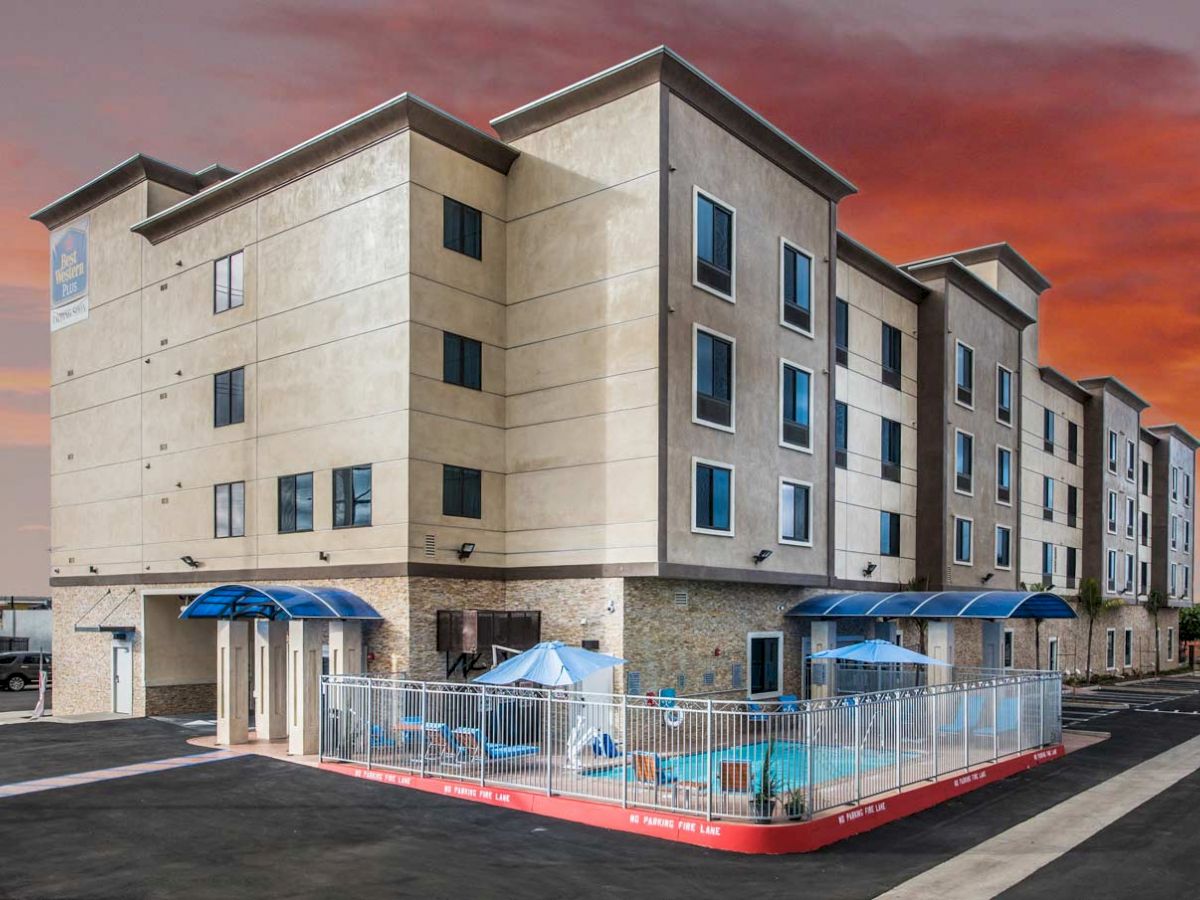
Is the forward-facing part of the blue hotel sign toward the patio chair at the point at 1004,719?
no

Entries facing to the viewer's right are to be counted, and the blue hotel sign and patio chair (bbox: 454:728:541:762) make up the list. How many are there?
1

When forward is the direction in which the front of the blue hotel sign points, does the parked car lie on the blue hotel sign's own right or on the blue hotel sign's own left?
on the blue hotel sign's own right

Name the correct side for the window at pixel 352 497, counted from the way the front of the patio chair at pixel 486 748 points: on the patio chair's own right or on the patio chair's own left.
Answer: on the patio chair's own left

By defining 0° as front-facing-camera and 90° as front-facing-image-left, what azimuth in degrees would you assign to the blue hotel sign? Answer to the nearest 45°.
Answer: approximately 45°

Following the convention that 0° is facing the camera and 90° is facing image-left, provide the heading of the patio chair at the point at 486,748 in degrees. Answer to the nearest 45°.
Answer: approximately 270°

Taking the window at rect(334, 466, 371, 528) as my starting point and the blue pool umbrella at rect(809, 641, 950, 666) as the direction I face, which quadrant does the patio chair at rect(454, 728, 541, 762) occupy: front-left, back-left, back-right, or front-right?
front-right

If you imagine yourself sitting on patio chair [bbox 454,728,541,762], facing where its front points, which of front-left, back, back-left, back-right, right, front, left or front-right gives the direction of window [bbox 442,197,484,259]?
left

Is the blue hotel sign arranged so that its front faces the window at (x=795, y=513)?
no

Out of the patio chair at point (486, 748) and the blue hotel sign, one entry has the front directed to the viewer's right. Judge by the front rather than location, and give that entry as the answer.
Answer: the patio chair

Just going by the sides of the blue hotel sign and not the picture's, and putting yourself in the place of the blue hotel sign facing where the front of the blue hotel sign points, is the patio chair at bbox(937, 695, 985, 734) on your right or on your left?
on your left
